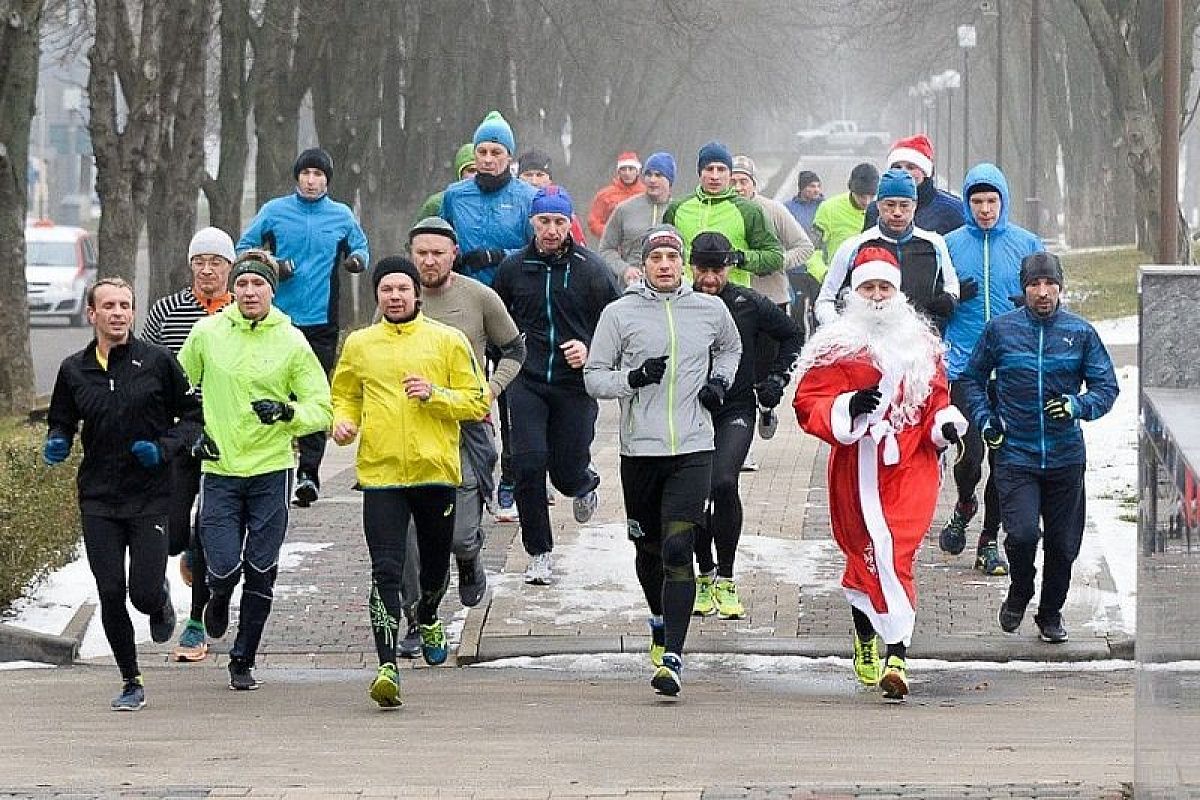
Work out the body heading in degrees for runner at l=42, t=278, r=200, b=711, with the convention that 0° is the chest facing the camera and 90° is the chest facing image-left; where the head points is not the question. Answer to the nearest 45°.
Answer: approximately 0°

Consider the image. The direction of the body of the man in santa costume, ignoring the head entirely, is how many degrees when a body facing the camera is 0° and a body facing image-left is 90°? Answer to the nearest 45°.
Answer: approximately 0°

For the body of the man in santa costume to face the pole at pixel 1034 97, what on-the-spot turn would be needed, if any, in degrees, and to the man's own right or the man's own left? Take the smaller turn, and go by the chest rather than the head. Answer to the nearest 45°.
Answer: approximately 180°

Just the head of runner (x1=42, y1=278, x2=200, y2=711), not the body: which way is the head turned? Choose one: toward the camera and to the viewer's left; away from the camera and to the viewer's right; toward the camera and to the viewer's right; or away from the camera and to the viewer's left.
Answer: toward the camera and to the viewer's right

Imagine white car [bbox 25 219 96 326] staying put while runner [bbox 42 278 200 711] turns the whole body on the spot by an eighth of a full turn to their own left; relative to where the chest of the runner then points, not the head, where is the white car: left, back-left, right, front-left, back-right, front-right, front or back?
back-left
